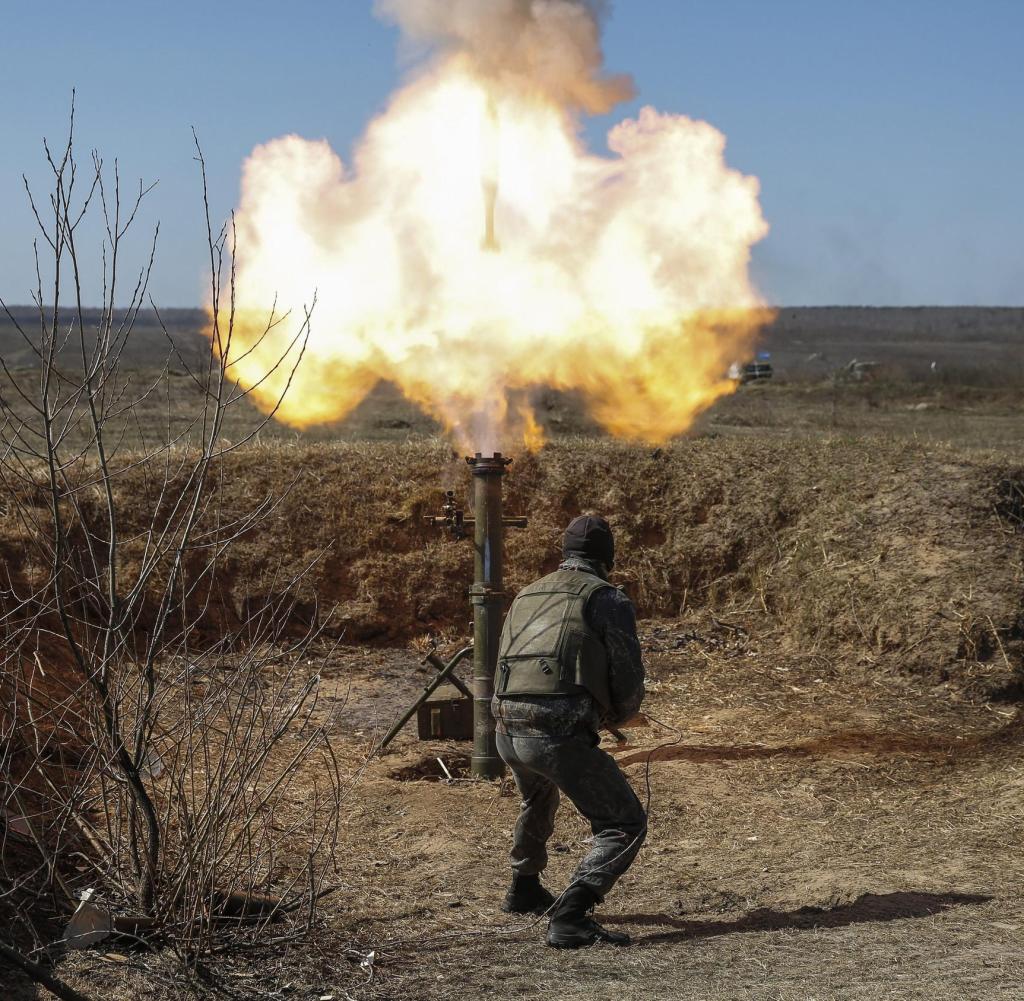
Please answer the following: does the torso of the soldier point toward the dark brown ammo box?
no

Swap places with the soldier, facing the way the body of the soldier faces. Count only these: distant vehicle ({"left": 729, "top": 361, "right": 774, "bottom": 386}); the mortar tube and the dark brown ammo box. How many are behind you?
0

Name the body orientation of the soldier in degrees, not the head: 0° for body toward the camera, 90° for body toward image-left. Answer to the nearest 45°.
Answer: approximately 225°

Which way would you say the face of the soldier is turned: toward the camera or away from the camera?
away from the camera

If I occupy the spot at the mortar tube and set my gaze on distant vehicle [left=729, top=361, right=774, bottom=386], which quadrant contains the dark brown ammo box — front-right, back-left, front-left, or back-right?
front-left

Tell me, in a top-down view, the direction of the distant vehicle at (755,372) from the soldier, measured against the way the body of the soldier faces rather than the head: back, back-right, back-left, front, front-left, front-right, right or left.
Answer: front-left

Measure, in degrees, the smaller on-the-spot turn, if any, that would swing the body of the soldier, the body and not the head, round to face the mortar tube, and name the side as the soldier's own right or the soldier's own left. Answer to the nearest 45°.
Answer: approximately 45° to the soldier's own left
